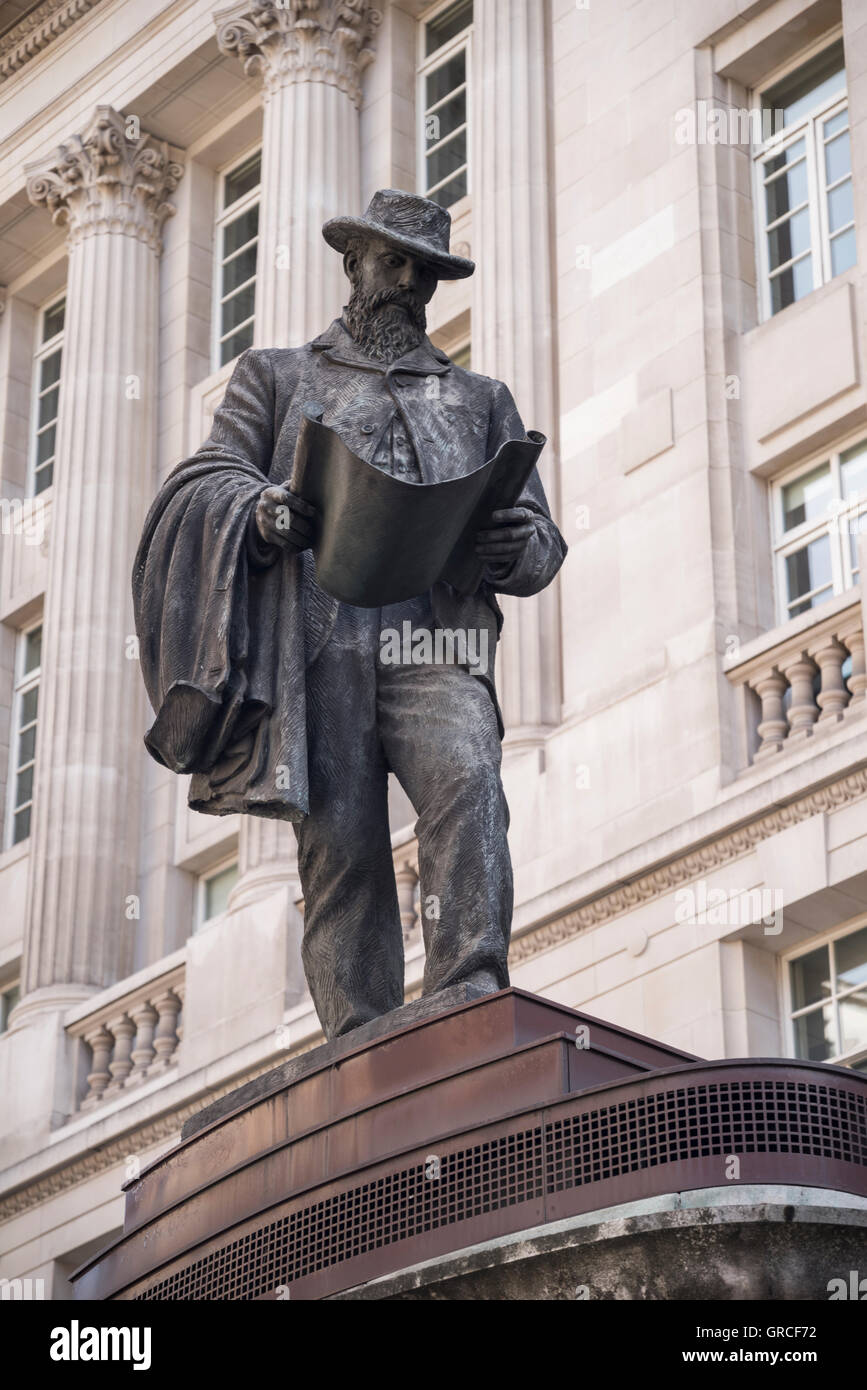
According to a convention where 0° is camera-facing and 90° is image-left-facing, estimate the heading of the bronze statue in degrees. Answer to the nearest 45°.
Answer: approximately 0°

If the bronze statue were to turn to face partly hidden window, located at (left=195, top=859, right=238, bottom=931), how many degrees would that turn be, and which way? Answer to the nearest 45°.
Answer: approximately 180°
